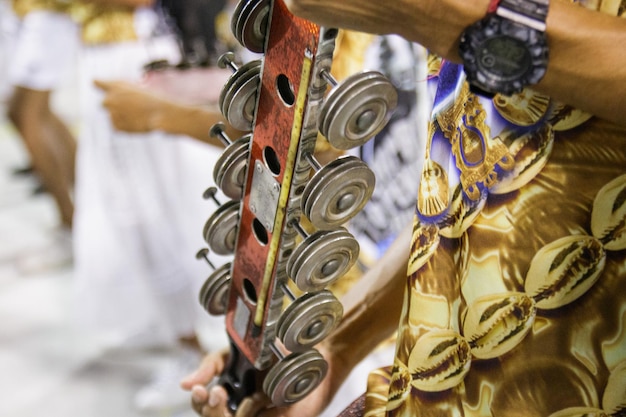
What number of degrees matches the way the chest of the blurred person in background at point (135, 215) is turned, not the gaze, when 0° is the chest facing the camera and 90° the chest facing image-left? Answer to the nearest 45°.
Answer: approximately 45°
